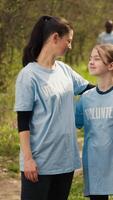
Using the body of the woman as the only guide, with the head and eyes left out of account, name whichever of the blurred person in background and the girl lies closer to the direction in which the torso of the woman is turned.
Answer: the girl

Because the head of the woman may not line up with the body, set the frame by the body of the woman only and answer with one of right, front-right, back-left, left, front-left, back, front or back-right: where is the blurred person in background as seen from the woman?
back-left

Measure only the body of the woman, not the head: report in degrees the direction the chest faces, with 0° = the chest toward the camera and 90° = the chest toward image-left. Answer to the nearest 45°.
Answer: approximately 315°

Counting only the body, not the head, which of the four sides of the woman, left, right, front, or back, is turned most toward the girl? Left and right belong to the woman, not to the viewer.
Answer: left
